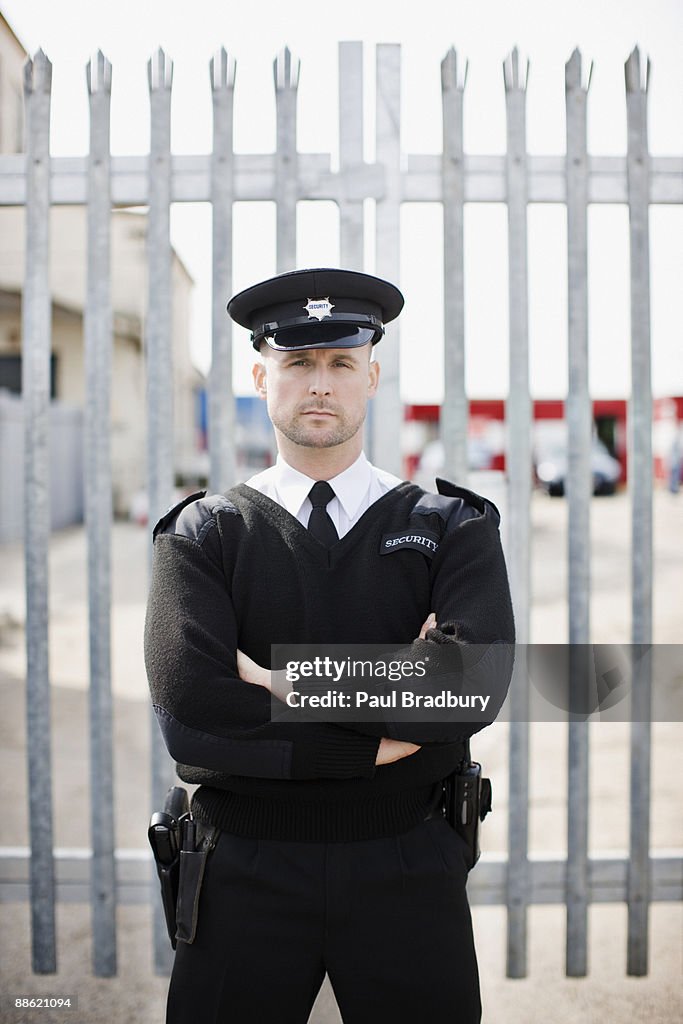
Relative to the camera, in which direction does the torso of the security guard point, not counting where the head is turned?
toward the camera

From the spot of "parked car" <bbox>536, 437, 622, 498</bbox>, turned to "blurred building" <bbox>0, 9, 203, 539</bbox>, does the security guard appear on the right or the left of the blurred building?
left

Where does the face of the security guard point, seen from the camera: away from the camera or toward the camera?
toward the camera

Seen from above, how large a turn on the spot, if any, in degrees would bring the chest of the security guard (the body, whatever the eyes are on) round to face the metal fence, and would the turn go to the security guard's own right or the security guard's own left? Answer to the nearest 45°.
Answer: approximately 180°

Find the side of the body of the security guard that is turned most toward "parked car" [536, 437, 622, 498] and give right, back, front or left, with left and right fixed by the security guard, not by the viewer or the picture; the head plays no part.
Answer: back

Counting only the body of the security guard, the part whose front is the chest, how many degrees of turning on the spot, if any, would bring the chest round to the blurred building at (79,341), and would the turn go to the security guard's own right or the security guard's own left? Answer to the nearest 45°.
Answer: approximately 180°
